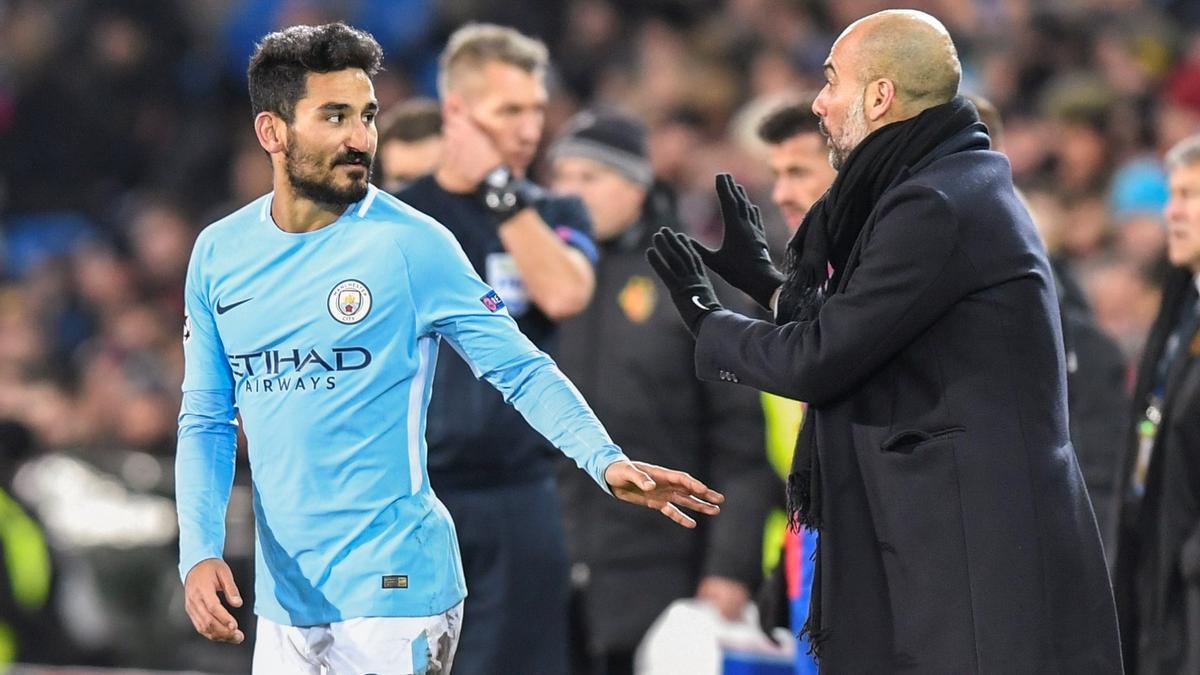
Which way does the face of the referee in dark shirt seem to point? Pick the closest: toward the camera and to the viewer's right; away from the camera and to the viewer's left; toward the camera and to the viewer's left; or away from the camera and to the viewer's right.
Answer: toward the camera and to the viewer's right

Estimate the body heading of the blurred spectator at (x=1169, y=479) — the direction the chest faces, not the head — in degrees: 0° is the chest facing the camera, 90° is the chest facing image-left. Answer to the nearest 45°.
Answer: approximately 45°

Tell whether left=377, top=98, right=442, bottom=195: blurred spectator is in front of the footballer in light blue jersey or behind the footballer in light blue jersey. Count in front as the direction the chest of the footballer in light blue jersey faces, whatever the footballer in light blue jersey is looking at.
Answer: behind

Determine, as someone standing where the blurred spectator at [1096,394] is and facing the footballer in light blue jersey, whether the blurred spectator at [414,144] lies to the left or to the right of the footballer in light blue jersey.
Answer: right

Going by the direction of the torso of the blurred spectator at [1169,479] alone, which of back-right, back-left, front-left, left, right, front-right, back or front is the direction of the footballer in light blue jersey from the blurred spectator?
front

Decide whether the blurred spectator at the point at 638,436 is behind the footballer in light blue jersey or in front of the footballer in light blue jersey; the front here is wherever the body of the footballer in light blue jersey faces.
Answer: behind

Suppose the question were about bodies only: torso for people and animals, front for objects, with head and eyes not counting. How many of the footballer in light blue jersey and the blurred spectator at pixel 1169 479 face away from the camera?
0

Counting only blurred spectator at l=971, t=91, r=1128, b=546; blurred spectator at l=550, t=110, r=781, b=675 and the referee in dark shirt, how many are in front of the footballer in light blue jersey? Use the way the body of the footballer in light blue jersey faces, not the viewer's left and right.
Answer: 0

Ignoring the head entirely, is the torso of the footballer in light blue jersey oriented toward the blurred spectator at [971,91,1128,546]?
no

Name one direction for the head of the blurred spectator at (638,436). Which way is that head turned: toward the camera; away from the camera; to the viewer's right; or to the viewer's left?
toward the camera

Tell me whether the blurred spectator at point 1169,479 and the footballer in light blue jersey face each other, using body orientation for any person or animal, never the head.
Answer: no

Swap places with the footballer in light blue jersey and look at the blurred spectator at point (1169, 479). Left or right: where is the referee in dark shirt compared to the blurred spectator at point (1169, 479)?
left
